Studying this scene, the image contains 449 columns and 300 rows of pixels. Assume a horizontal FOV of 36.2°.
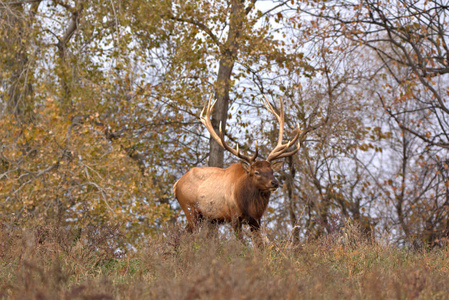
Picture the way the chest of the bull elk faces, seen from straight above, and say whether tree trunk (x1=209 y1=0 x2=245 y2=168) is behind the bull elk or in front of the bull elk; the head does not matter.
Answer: behind

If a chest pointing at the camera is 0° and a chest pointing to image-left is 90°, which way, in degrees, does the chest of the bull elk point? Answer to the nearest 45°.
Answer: approximately 315°
